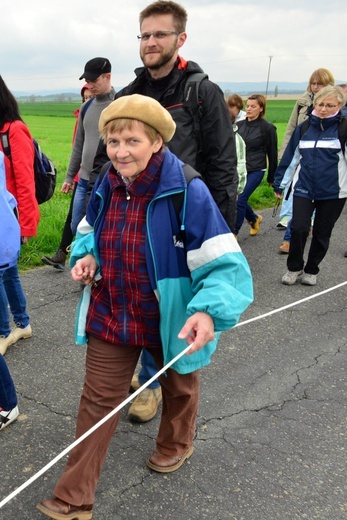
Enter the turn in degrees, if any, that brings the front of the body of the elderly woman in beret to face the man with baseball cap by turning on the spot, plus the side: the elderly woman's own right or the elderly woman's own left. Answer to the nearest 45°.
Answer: approximately 135° to the elderly woman's own right

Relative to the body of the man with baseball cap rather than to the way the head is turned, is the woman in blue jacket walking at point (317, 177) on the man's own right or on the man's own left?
on the man's own left

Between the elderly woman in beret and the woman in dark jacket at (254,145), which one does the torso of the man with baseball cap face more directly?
the elderly woman in beret

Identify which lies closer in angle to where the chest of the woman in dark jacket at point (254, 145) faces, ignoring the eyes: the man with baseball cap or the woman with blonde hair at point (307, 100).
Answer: the man with baseball cap

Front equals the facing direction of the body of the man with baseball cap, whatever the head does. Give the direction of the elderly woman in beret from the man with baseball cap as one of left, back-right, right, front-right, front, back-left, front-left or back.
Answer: front-left

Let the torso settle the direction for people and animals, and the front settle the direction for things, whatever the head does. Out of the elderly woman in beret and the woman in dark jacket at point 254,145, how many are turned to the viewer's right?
0

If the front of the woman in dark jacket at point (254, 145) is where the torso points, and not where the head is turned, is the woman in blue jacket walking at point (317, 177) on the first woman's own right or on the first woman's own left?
on the first woman's own left
